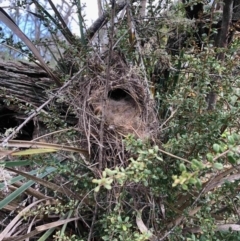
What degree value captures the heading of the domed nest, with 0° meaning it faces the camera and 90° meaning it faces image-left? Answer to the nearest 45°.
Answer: approximately 0°
